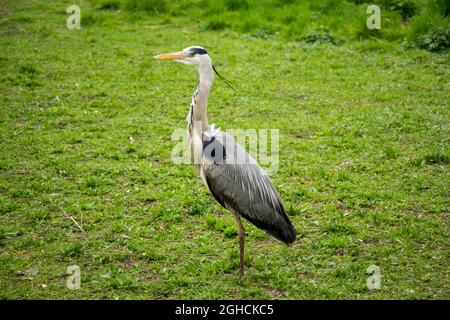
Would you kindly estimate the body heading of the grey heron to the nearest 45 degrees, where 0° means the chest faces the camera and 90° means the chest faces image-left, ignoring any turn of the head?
approximately 90°
